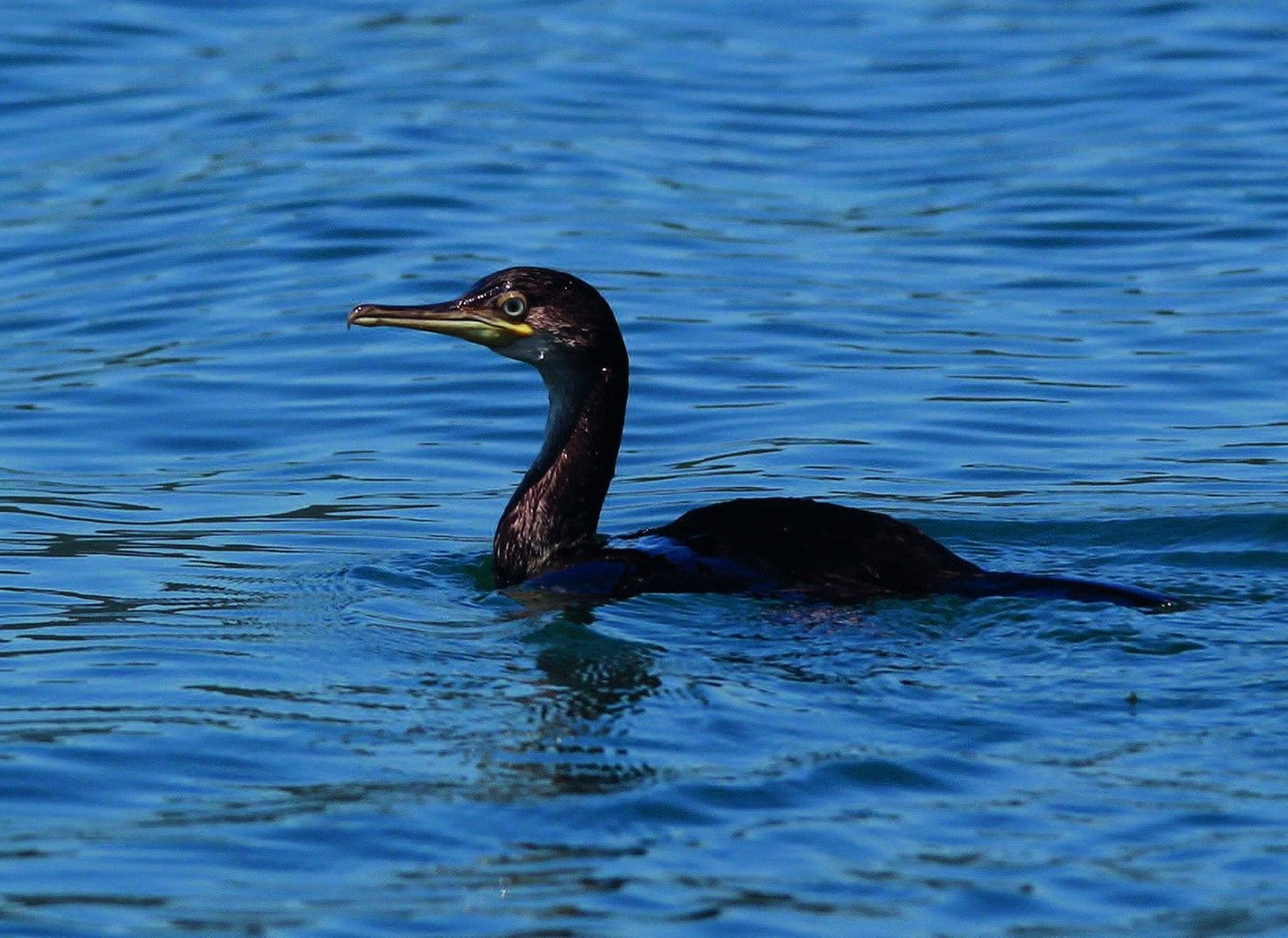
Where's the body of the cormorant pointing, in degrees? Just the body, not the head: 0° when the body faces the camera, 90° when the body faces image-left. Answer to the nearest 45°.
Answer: approximately 90°
